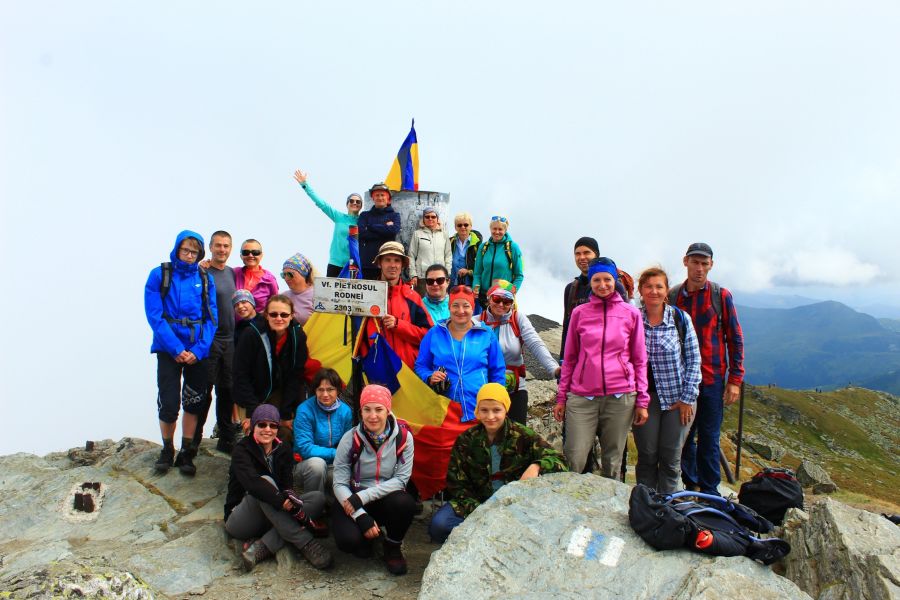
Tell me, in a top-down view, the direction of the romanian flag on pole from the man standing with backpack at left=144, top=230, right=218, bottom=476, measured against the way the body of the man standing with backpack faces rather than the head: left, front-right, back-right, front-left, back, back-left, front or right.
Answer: back-left

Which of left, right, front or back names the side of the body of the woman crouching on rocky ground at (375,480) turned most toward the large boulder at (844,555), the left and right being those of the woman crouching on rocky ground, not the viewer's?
left

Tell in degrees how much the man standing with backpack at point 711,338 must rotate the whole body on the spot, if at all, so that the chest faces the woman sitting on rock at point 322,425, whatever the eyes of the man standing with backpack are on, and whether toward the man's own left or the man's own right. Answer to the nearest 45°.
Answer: approximately 45° to the man's own right
